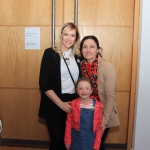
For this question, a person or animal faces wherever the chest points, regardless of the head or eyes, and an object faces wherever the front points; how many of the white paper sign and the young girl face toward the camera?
2

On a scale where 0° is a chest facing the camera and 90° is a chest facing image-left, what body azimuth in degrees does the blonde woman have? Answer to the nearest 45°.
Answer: approximately 315°

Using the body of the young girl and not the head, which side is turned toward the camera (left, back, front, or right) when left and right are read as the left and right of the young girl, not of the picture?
front

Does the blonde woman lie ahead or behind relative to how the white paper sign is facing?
ahead

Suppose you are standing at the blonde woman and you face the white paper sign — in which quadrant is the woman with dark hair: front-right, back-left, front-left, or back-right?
back-right

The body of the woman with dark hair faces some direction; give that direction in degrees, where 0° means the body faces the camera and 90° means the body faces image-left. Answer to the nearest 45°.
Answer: approximately 45°

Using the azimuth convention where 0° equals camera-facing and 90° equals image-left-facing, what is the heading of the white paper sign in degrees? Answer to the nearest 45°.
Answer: approximately 0°

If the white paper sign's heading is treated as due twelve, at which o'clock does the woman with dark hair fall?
The woman with dark hair is roughly at 11 o'clock from the white paper sign.
